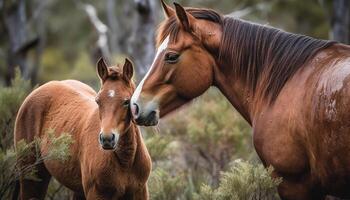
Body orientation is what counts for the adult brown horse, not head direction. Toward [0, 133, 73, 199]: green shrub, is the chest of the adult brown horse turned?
yes

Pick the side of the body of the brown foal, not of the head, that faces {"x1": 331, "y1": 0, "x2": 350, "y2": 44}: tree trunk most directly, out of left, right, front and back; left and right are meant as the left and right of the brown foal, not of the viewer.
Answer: left

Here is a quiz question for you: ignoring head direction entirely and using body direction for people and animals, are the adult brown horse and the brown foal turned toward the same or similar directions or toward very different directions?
very different directions

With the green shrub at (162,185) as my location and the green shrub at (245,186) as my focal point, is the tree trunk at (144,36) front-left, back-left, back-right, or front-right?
back-left

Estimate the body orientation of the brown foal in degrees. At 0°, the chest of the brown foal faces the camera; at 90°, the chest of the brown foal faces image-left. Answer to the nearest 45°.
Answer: approximately 315°

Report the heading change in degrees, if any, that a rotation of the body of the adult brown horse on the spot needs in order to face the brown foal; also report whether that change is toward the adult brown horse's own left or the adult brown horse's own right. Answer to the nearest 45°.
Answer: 0° — it already faces it

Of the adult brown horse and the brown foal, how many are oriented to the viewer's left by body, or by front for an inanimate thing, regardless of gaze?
1

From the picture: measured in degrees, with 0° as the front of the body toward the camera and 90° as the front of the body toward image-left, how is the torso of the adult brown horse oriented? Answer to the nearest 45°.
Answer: approximately 90°
